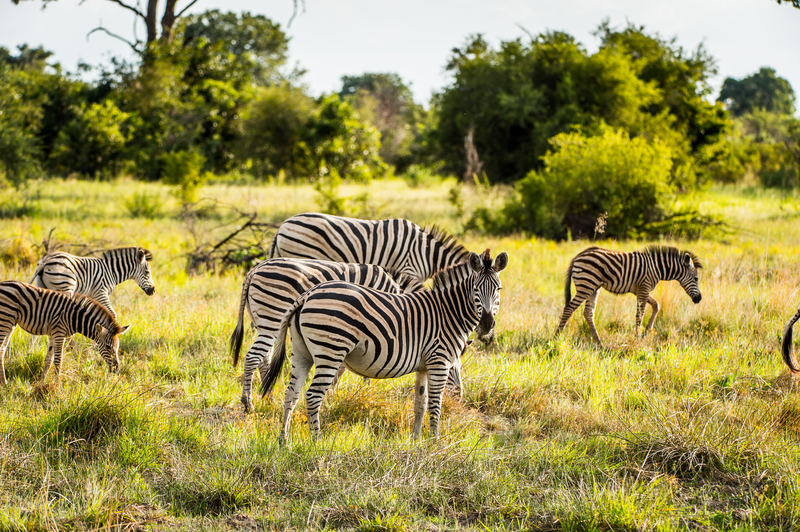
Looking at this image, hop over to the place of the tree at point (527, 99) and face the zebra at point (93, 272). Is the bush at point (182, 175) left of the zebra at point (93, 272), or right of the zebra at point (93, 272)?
right

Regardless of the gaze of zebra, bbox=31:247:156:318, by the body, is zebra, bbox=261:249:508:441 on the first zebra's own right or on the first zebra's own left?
on the first zebra's own right

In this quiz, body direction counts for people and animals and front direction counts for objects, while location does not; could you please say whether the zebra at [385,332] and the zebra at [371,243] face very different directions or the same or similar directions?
same or similar directions

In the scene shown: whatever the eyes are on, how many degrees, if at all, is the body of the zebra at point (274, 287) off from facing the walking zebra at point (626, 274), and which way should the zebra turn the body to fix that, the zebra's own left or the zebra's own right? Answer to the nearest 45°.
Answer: approximately 45° to the zebra's own left

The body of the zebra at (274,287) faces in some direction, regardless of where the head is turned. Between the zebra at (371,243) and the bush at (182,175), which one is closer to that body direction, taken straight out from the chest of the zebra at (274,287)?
the zebra

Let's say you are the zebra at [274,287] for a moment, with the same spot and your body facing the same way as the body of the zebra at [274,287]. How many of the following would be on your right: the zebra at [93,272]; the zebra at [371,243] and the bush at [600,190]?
0

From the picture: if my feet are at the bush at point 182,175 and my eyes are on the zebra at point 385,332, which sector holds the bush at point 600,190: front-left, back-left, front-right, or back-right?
front-left

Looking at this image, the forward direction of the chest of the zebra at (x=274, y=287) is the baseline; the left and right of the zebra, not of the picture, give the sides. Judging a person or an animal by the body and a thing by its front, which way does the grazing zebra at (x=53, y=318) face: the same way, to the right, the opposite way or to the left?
the same way

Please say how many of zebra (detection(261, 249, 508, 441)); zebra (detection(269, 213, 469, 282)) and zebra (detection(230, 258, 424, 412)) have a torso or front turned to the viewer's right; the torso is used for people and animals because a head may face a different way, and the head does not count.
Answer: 3

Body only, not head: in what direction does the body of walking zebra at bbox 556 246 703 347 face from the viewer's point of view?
to the viewer's right

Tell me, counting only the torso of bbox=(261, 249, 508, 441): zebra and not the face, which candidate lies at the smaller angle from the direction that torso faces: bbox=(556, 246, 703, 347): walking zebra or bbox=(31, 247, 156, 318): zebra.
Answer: the walking zebra

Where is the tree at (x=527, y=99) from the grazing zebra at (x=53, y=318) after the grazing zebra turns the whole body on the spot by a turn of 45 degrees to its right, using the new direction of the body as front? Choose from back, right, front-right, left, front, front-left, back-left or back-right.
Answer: left

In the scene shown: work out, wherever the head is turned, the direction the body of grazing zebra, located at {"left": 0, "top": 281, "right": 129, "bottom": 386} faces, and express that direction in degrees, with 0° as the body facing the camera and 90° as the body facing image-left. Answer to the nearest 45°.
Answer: approximately 270°

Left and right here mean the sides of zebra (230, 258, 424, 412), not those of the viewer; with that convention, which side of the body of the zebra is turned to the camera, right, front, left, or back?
right
